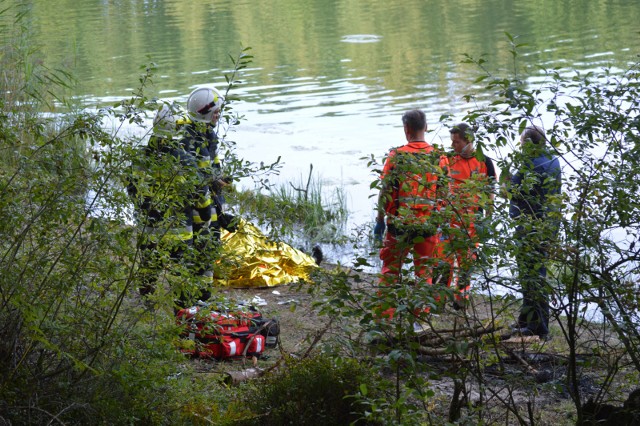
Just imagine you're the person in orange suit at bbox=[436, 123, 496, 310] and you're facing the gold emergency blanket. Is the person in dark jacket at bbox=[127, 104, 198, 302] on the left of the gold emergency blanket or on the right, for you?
left

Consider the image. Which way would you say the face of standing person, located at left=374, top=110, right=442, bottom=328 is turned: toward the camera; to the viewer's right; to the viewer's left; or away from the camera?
away from the camera

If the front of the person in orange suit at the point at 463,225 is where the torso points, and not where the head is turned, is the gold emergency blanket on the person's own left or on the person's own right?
on the person's own right

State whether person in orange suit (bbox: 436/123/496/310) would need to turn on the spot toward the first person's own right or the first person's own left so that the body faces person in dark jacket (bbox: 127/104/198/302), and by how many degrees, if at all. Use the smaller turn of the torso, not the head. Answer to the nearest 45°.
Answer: approximately 45° to the first person's own right

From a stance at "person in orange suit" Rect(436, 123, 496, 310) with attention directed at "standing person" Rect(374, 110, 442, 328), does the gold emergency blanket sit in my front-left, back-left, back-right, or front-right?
front-right

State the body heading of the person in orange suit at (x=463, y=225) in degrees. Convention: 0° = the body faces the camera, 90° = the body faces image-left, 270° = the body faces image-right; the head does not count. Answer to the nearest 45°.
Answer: approximately 45°
